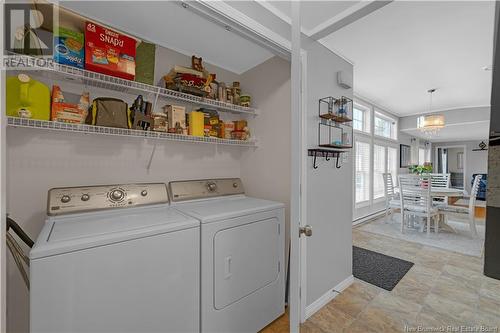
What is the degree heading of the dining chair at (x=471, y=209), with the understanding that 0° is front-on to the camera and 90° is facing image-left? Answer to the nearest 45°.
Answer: approximately 90°

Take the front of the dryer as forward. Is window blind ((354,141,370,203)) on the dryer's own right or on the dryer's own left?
on the dryer's own left

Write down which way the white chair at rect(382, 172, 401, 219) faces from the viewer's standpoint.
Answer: facing the viewer and to the right of the viewer

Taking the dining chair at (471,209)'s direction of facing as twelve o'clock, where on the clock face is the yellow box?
The yellow box is roughly at 10 o'clock from the dining chair.

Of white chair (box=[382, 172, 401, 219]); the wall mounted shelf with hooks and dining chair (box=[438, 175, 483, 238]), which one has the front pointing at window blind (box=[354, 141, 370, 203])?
the dining chair

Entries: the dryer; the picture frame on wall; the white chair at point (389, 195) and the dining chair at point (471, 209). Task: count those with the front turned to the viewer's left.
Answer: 1

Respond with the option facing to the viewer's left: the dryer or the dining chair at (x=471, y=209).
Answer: the dining chair

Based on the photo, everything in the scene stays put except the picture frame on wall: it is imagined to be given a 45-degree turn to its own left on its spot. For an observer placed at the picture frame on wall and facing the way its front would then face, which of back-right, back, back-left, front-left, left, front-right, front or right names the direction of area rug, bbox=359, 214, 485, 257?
right

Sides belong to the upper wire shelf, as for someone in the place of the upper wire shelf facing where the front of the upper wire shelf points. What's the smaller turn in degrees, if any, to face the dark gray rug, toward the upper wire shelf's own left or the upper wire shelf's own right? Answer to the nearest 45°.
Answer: approximately 45° to the upper wire shelf's own left

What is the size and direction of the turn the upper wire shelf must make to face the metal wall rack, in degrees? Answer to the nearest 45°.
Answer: approximately 45° to its left

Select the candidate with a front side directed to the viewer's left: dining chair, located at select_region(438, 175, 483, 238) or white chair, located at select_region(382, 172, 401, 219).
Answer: the dining chair

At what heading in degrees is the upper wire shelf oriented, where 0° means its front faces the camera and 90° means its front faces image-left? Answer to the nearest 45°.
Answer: approximately 315°

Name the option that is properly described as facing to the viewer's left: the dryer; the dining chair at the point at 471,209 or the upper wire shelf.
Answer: the dining chair
